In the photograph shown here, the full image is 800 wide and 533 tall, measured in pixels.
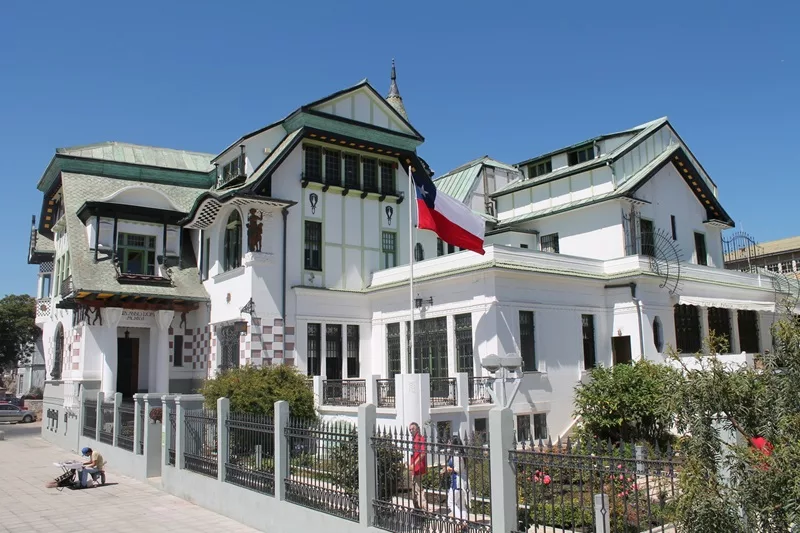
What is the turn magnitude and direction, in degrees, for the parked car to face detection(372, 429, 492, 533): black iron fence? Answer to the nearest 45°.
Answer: approximately 90° to its right

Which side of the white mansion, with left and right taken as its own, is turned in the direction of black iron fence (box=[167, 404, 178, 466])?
front

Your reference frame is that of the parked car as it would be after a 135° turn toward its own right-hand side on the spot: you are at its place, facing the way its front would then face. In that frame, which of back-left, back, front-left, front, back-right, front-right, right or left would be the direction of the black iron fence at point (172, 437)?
front-left

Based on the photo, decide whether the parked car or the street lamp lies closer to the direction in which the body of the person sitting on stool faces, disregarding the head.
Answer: the parked car

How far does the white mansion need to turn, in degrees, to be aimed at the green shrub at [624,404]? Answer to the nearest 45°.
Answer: approximately 90° to its left

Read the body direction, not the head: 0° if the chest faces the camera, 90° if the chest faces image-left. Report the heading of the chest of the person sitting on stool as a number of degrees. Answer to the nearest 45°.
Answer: approximately 90°

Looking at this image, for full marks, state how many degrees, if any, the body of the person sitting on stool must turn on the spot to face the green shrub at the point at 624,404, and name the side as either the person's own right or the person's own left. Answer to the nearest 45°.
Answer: approximately 180°

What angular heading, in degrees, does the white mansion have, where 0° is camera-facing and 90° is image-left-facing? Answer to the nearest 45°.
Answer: approximately 45°

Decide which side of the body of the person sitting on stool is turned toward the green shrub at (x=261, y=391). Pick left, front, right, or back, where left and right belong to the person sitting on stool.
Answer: back
